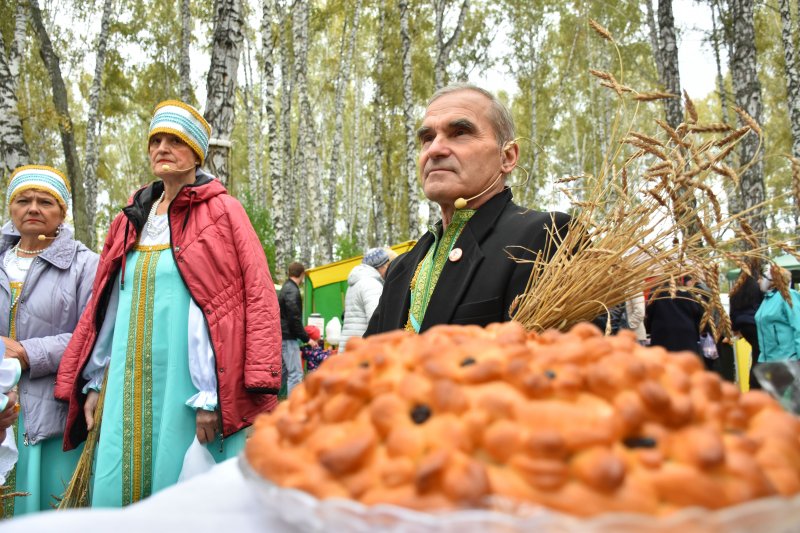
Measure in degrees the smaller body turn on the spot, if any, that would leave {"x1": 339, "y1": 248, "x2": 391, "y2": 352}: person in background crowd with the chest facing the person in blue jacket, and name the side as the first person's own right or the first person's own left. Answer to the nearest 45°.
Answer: approximately 45° to the first person's own right

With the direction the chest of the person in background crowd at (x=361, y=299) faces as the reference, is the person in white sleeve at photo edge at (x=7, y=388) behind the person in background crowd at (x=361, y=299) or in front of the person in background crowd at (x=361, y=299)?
behind

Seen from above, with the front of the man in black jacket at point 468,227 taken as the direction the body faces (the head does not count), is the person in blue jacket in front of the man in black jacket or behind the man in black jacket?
behind

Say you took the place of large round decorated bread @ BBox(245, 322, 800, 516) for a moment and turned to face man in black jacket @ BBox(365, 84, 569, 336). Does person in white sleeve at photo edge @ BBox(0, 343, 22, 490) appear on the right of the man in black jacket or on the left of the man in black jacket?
left

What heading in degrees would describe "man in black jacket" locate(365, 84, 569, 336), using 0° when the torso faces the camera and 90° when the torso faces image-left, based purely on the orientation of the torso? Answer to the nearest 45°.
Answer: approximately 45°
